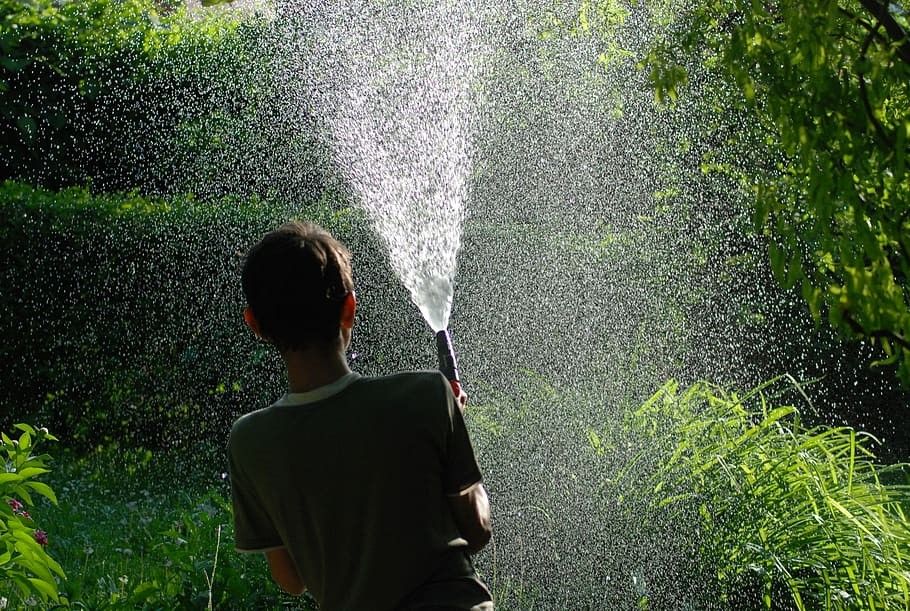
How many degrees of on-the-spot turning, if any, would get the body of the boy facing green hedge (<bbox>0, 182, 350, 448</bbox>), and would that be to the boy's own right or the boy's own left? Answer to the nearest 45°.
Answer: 0° — they already face it

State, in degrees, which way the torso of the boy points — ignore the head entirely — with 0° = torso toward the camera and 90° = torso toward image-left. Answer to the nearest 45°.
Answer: approximately 180°

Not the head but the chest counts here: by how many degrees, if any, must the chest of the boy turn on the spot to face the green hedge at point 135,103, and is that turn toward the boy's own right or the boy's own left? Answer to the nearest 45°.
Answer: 0° — they already face it

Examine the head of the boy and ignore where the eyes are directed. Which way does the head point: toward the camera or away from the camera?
away from the camera
